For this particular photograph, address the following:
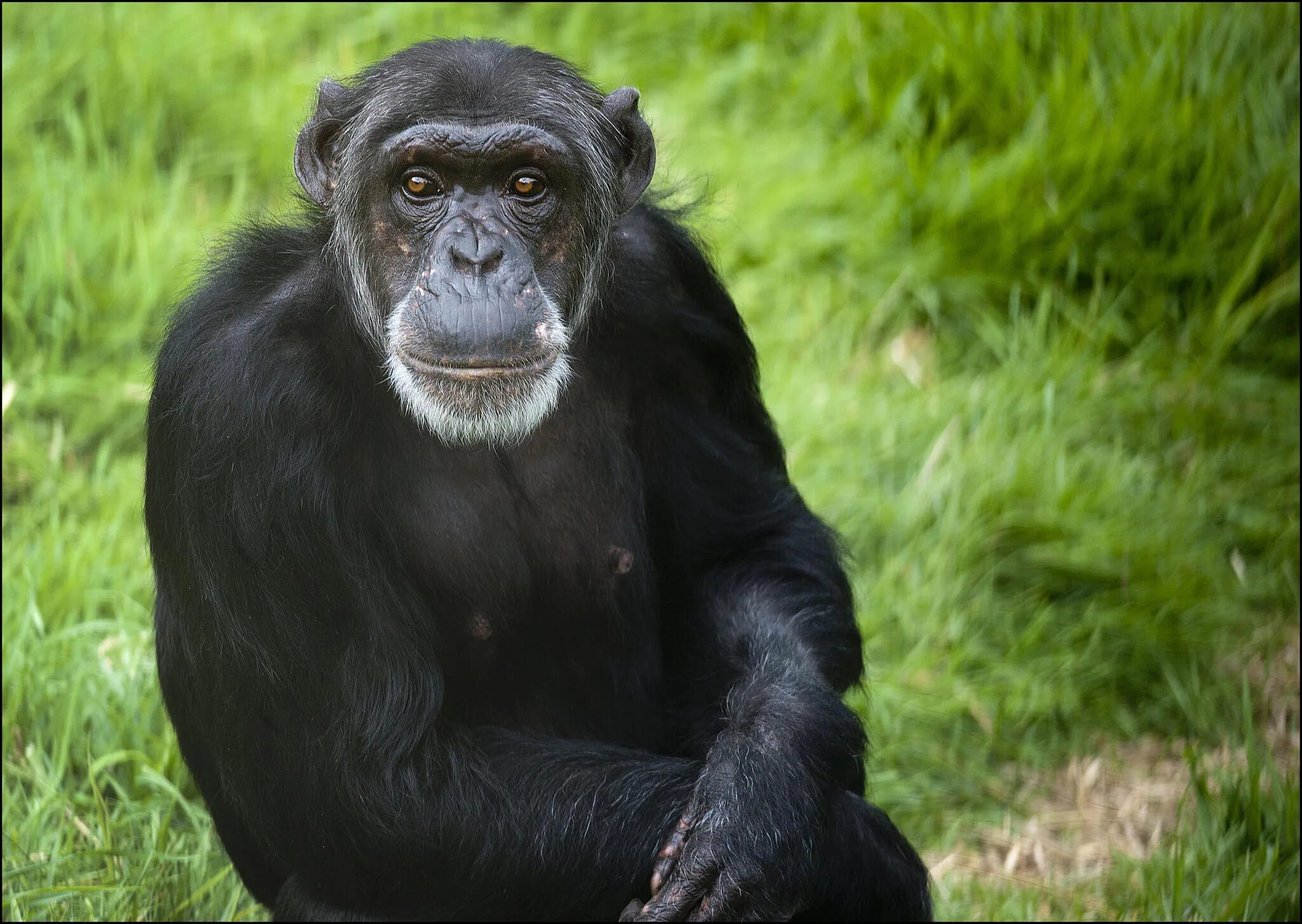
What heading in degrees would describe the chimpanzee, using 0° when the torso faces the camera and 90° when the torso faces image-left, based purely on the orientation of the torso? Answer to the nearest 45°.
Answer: approximately 315°
